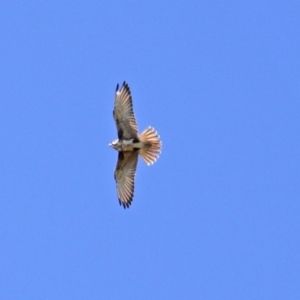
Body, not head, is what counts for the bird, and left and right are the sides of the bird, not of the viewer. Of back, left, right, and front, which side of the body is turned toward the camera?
left
